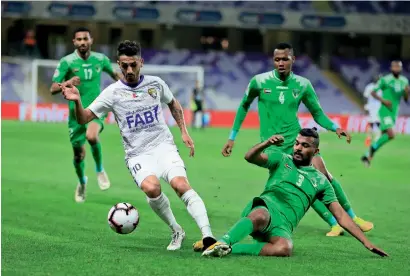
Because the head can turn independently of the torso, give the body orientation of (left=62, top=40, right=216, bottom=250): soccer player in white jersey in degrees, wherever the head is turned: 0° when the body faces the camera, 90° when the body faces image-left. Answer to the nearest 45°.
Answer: approximately 0°

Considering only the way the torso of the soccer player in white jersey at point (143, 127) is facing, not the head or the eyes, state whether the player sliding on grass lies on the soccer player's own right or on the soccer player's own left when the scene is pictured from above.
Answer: on the soccer player's own left
